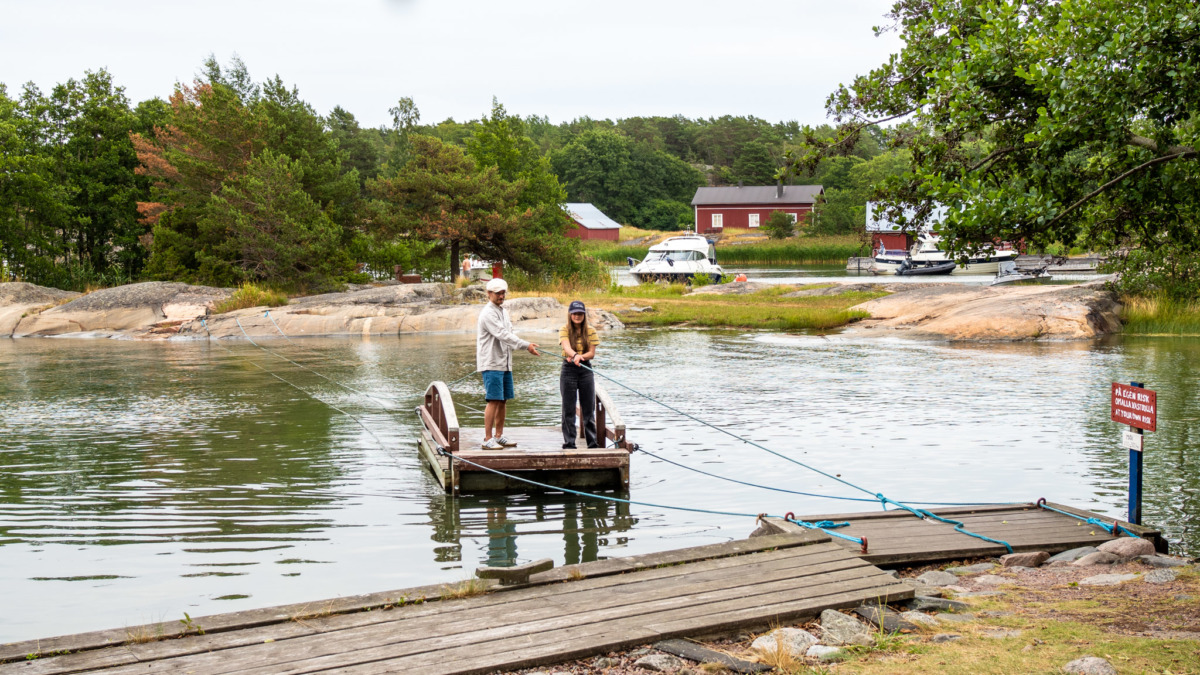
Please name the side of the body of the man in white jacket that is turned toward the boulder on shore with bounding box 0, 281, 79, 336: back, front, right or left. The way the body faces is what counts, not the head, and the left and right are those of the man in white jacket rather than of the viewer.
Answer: back

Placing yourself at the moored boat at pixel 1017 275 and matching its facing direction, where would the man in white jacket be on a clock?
The man in white jacket is roughly at 9 o'clock from the moored boat.

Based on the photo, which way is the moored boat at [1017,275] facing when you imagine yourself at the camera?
facing to the left of the viewer

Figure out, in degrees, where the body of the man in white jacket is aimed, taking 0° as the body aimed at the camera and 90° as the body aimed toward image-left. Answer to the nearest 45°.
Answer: approximately 315°

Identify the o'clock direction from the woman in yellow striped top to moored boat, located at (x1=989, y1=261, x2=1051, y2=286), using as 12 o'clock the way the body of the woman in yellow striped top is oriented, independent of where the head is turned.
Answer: The moored boat is roughly at 7 o'clock from the woman in yellow striped top.

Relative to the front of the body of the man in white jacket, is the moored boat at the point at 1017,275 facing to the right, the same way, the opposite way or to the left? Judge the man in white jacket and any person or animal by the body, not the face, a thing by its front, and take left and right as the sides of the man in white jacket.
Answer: the opposite way

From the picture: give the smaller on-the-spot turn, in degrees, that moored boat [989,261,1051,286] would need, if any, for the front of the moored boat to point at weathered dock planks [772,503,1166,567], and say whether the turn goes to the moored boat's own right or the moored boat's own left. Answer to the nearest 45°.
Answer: approximately 90° to the moored boat's own left

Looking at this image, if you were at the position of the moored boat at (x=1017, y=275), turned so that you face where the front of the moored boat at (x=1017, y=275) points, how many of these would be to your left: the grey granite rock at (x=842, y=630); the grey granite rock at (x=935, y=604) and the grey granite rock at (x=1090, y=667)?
3

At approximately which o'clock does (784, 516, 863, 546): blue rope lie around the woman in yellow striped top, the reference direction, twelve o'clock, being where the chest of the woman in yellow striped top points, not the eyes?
The blue rope is roughly at 11 o'clock from the woman in yellow striped top.

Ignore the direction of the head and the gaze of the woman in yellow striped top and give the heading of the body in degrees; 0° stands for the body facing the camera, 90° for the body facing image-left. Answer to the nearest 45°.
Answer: approximately 0°

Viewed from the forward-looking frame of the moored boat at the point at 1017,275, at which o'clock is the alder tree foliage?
The alder tree foliage is roughly at 9 o'clock from the moored boat.

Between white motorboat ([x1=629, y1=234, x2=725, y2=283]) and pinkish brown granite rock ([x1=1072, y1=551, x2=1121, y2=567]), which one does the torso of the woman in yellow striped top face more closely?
the pinkish brown granite rock
